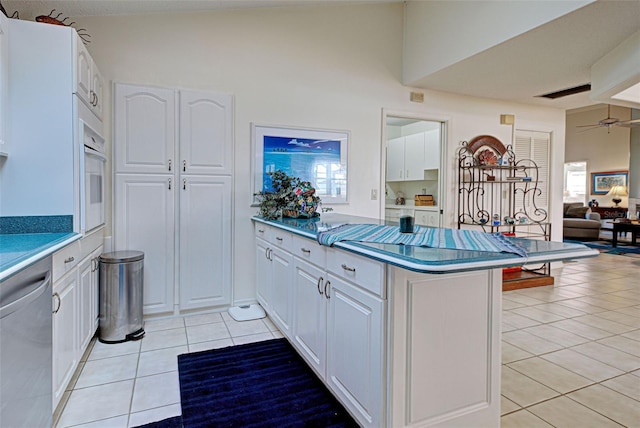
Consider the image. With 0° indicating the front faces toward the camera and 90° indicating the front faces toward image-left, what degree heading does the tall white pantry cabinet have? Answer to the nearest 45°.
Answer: approximately 0°

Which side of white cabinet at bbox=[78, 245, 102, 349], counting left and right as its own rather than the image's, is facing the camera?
right

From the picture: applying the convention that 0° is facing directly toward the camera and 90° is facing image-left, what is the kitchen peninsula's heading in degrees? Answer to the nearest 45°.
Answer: approximately 45°

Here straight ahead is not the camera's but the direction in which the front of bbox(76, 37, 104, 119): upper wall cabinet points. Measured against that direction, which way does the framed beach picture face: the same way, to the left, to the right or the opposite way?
to the right

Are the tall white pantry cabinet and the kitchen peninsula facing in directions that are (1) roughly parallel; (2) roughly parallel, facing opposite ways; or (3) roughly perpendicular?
roughly perpendicular

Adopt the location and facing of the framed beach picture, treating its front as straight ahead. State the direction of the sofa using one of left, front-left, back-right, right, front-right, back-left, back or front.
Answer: left

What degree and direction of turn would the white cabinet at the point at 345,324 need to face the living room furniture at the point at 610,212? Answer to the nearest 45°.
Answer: approximately 180°

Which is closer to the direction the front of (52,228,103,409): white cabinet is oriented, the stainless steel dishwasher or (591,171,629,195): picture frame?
the picture frame

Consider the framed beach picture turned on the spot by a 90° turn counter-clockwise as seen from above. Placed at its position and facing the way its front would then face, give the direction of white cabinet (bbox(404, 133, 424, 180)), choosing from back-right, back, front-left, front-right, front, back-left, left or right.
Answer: front

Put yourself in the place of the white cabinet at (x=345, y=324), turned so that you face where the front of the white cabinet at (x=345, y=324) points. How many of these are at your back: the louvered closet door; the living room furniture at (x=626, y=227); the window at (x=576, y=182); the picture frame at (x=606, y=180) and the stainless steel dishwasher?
4
